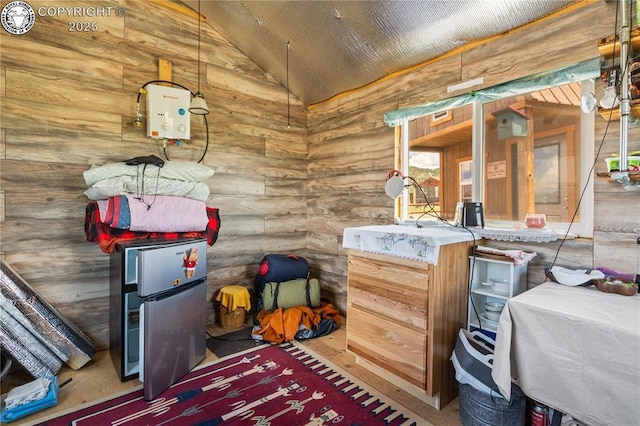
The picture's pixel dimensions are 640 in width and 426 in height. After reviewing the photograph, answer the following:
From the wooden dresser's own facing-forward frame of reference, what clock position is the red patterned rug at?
The red patterned rug is roughly at 1 o'clock from the wooden dresser.

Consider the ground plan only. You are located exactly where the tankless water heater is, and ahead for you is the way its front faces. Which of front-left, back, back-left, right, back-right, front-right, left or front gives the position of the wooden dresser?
front-left

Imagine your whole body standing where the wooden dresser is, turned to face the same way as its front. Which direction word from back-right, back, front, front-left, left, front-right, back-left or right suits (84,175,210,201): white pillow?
front-right

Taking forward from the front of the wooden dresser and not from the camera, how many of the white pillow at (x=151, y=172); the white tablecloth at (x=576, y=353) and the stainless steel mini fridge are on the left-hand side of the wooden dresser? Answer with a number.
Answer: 1

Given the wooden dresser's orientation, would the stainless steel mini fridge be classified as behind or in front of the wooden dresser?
in front

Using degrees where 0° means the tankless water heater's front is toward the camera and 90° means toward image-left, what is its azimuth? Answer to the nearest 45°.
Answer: approximately 0°

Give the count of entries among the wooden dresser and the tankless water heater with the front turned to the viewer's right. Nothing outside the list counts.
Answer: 0
